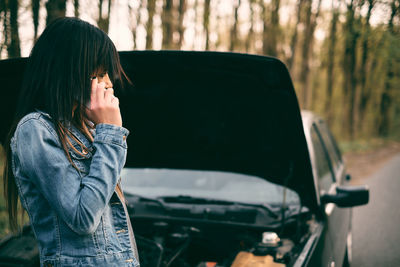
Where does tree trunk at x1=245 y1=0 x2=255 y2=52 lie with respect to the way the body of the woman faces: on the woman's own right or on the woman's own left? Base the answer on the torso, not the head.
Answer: on the woman's own left

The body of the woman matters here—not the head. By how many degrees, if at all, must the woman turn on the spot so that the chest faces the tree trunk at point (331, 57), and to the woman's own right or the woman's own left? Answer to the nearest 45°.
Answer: approximately 45° to the woman's own left

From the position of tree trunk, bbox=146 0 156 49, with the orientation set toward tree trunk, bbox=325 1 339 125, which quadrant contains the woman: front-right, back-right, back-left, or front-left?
back-right

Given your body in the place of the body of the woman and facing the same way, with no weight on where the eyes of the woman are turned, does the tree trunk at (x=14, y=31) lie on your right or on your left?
on your left

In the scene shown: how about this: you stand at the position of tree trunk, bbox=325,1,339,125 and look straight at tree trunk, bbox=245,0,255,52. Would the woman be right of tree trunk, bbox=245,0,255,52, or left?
left

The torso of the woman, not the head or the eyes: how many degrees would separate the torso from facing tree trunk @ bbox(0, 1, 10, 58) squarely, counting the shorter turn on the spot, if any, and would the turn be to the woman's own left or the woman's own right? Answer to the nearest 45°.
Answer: approximately 90° to the woman's own left

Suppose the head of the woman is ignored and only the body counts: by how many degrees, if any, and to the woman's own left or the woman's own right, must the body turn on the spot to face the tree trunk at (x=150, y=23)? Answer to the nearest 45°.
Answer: approximately 90° to the woman's own left

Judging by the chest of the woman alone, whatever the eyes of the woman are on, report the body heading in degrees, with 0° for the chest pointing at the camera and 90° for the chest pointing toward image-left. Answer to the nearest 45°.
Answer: approximately 270°

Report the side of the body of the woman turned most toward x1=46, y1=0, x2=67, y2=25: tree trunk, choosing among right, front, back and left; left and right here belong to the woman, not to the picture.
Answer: left

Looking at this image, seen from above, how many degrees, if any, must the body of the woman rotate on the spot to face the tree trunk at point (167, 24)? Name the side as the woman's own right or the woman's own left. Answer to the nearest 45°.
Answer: approximately 90° to the woman's own left

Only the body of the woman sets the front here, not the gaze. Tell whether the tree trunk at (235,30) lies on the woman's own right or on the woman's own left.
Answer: on the woman's own left
